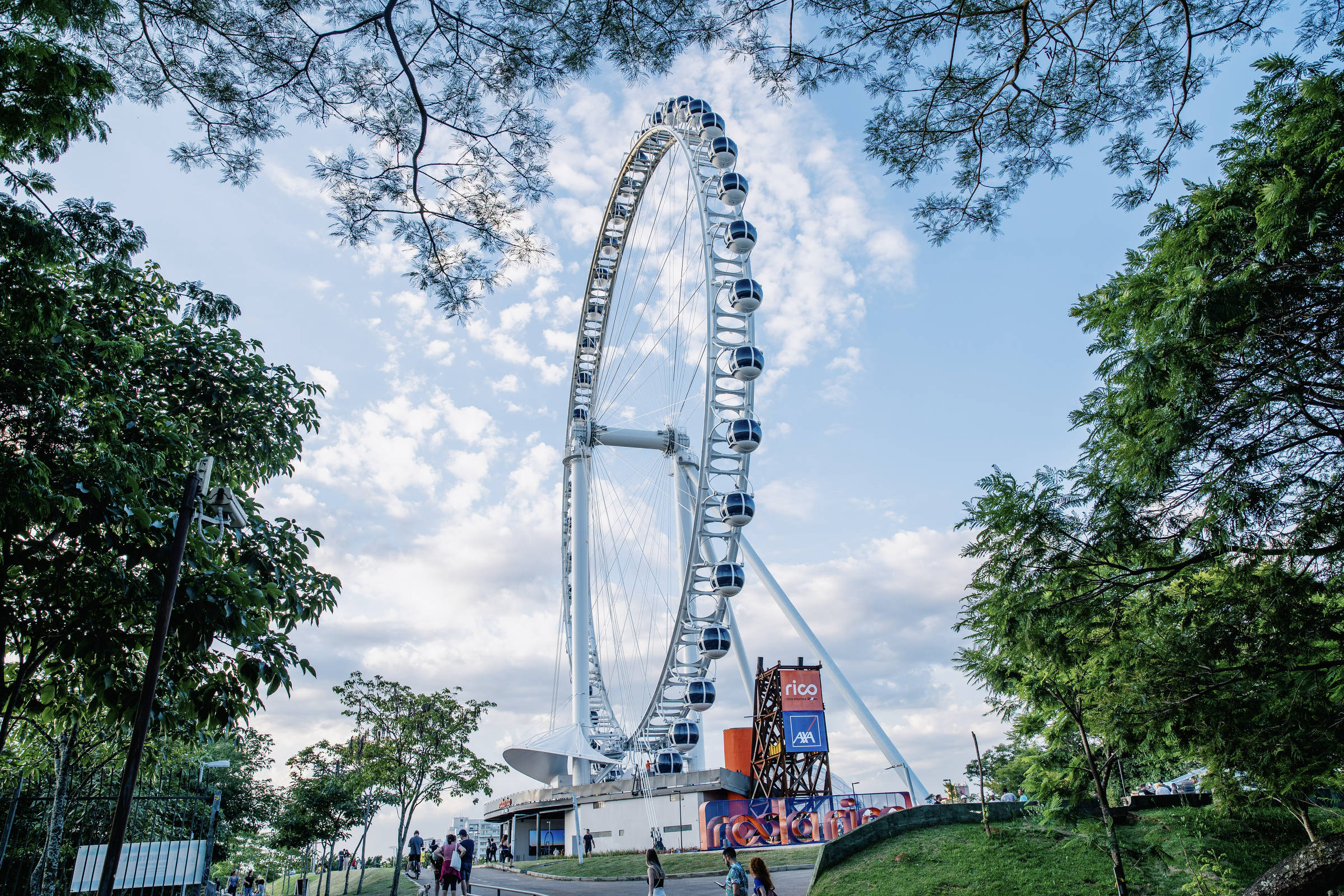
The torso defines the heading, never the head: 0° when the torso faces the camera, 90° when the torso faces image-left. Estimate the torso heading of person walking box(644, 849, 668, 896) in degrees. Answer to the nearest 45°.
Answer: approximately 180°

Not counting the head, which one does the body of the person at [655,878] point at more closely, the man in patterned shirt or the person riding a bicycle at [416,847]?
the person riding a bicycle

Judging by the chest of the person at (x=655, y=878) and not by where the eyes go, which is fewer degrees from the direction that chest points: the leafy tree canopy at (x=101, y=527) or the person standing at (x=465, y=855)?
the person standing

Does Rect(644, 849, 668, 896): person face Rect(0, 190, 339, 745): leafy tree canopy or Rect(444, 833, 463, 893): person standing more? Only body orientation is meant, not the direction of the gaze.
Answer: the person standing

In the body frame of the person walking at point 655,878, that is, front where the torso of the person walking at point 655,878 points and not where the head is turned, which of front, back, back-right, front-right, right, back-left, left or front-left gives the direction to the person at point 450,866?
front-left

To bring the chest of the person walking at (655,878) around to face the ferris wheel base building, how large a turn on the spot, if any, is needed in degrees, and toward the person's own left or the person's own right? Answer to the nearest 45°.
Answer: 0° — they already face it

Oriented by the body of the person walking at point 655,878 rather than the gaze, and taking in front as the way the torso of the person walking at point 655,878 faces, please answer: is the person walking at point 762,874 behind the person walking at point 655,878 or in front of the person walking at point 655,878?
behind

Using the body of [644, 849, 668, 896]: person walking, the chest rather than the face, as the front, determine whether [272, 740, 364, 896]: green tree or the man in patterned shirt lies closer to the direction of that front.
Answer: the green tree

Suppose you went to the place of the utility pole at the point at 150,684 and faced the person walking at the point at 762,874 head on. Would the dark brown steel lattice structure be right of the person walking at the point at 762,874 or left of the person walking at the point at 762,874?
left

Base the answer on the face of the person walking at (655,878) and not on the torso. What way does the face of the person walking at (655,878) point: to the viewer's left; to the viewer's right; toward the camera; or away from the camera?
away from the camera
